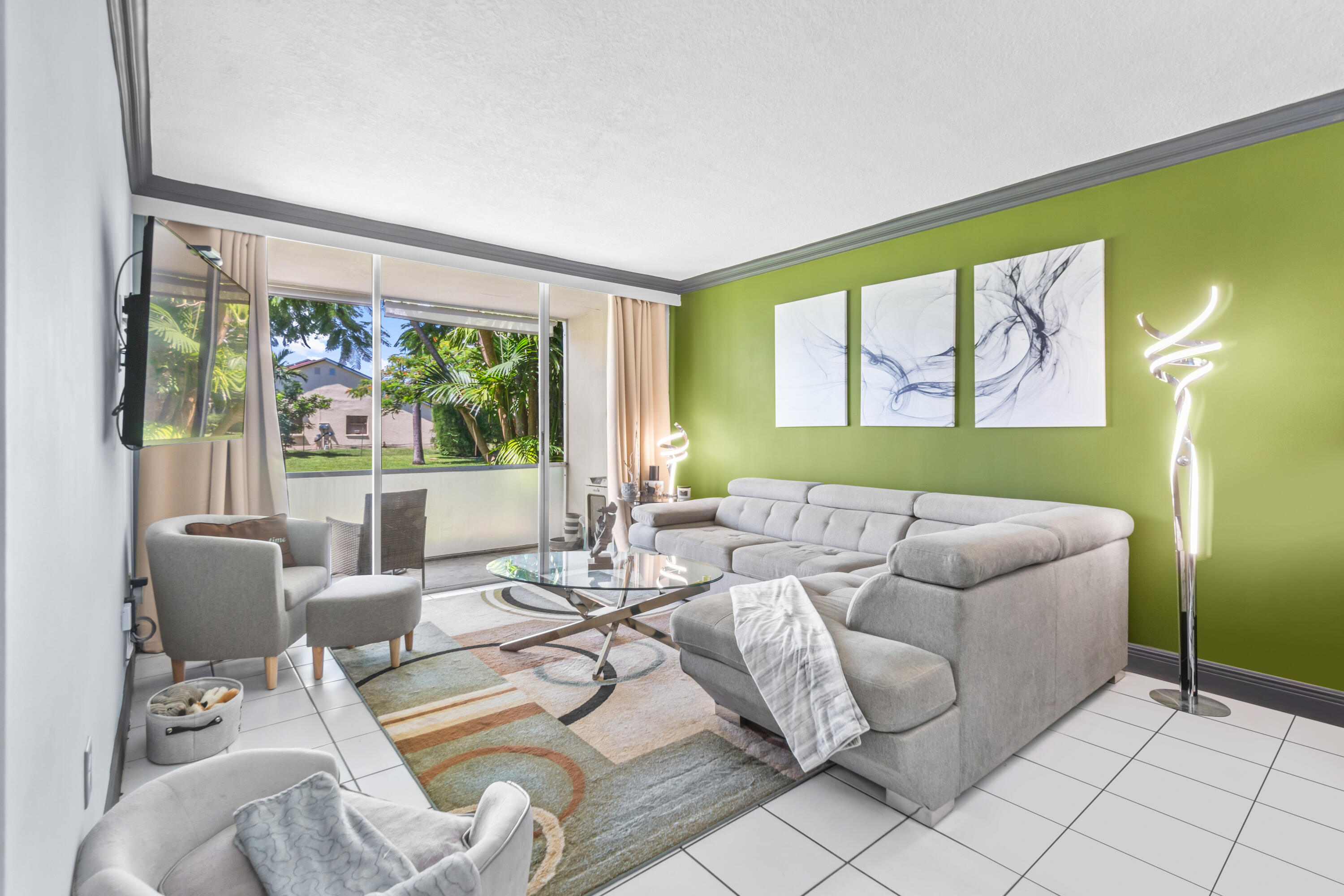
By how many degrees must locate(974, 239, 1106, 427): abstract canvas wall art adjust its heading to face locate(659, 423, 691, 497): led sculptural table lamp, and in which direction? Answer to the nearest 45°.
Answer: approximately 45° to its right

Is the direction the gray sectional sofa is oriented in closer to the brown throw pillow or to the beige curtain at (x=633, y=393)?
the brown throw pillow

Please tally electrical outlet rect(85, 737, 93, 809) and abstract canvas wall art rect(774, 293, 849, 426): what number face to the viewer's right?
1

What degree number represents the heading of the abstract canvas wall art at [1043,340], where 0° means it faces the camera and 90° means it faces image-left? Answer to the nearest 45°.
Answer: approximately 45°

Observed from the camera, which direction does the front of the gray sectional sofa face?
facing the viewer and to the left of the viewer

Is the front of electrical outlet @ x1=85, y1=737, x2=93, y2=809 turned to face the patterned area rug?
yes

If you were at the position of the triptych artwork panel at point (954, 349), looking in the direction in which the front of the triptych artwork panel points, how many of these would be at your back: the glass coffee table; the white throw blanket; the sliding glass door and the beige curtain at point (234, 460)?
0

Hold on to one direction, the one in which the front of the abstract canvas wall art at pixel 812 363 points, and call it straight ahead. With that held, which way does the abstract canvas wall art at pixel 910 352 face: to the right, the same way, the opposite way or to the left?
the same way

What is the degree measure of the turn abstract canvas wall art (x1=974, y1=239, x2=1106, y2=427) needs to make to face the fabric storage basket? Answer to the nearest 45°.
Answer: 0° — it already faces it

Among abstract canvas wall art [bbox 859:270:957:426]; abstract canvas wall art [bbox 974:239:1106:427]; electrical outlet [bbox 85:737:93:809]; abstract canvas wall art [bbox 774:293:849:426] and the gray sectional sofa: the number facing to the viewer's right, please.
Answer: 1

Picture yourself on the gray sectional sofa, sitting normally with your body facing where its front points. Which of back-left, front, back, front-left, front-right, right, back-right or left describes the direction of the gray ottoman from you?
front-right

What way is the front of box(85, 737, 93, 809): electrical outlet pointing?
to the viewer's right

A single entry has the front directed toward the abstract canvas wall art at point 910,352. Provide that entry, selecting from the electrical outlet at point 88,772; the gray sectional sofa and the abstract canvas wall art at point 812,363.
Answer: the electrical outlet

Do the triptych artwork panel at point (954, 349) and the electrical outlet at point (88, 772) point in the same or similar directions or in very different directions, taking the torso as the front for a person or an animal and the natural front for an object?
very different directions

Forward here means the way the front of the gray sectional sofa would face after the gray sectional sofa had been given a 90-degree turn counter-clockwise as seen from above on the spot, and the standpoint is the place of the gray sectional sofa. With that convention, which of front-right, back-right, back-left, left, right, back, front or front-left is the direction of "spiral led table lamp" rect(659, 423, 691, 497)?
back

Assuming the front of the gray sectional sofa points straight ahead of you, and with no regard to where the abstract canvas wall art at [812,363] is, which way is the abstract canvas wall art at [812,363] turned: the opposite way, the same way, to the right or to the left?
the same way

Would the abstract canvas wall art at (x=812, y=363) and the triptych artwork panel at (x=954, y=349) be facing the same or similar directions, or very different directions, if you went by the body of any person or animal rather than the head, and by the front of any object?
same or similar directions

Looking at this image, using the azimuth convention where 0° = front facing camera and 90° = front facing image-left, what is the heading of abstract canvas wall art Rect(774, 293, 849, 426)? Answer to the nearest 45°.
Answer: approximately 45°
